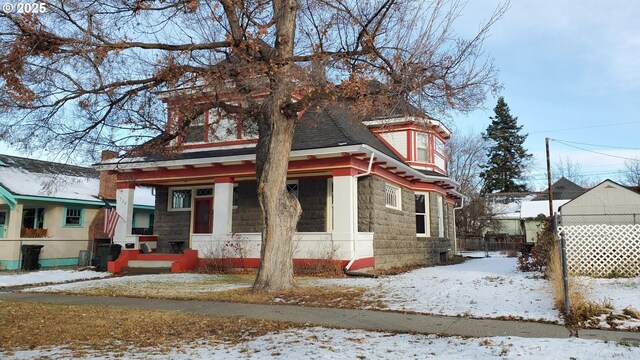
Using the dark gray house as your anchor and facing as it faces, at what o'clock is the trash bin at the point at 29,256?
The trash bin is roughly at 2 o'clock from the dark gray house.

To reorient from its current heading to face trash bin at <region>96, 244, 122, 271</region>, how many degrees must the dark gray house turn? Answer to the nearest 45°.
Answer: approximately 45° to its right

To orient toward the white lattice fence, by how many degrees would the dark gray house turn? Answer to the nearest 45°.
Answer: approximately 90° to its left

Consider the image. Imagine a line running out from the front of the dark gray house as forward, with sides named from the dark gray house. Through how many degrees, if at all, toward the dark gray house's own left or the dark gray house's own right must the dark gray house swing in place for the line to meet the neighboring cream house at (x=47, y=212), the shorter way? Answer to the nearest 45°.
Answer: approximately 90° to the dark gray house's own right

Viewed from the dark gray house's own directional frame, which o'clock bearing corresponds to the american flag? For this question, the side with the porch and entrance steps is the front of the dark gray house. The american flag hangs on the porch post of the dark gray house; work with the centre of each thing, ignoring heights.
The american flag is roughly at 2 o'clock from the dark gray house.

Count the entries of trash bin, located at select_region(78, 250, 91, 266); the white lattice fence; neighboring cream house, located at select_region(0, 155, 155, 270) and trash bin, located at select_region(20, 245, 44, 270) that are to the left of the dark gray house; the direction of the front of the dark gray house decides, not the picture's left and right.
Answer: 1

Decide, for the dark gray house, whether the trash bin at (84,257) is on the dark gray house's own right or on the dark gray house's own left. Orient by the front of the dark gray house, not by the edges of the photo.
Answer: on the dark gray house's own right
